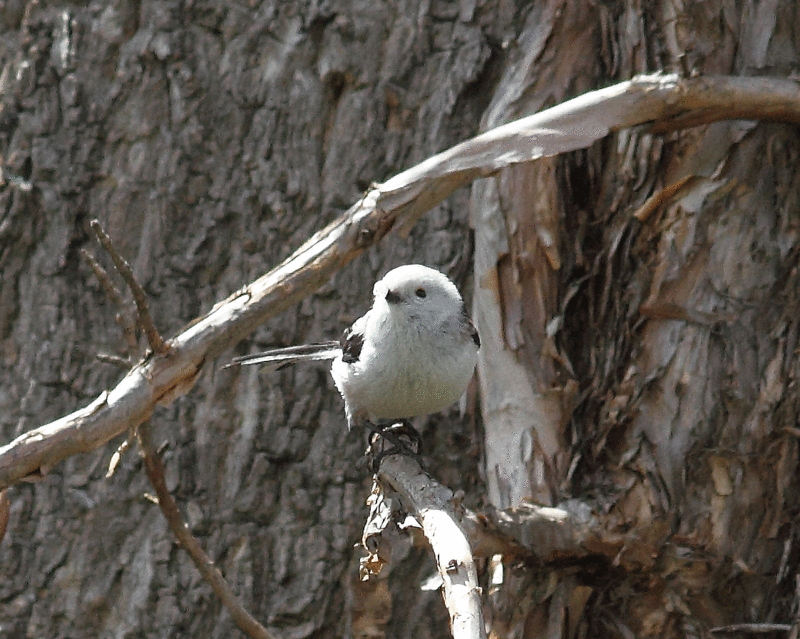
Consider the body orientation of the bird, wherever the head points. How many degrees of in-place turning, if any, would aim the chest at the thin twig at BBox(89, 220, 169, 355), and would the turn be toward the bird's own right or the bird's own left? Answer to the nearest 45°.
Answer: approximately 90° to the bird's own right

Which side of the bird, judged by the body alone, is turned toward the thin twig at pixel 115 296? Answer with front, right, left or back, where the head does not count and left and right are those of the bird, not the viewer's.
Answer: right

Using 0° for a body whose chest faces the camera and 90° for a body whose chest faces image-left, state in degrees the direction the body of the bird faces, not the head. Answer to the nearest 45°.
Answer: approximately 315°
